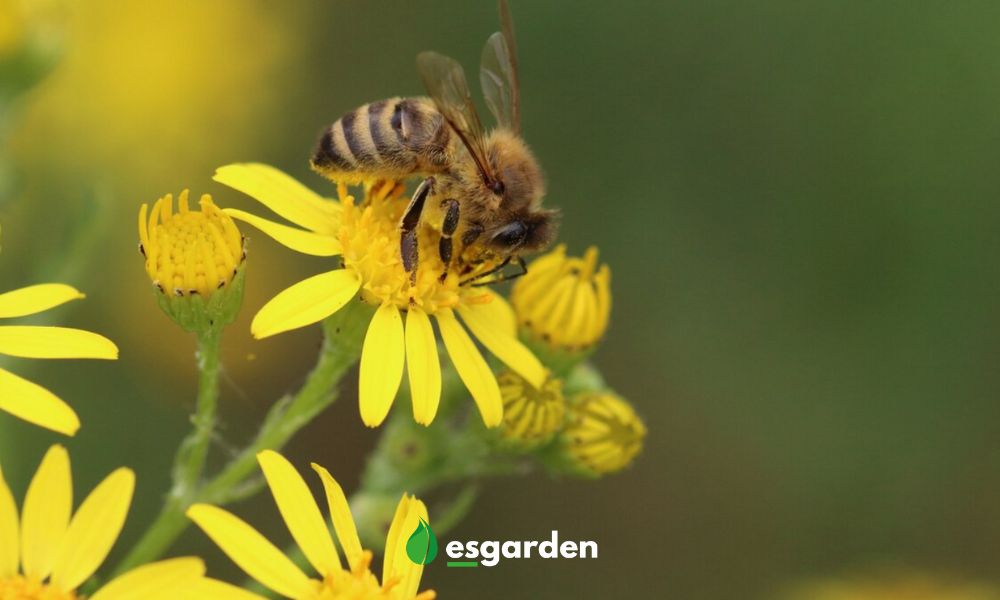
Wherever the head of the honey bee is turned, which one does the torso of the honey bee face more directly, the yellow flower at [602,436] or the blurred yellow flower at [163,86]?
the yellow flower

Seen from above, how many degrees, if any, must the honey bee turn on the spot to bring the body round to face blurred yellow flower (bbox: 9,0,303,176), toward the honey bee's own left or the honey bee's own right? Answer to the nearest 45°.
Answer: approximately 135° to the honey bee's own left

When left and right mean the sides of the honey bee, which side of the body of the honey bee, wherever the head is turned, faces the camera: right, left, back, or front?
right

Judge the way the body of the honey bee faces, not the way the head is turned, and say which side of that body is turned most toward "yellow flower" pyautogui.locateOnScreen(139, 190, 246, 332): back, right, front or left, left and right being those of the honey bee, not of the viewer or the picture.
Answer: back

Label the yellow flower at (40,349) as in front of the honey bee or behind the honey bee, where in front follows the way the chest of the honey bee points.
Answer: behind
